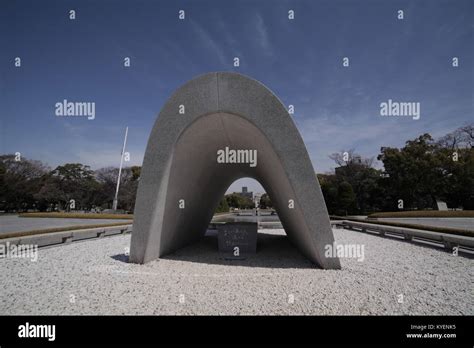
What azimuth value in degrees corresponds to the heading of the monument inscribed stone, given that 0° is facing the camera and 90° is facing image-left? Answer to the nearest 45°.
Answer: approximately 0°

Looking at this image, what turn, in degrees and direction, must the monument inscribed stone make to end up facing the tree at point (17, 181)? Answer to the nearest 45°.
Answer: approximately 135° to its right
